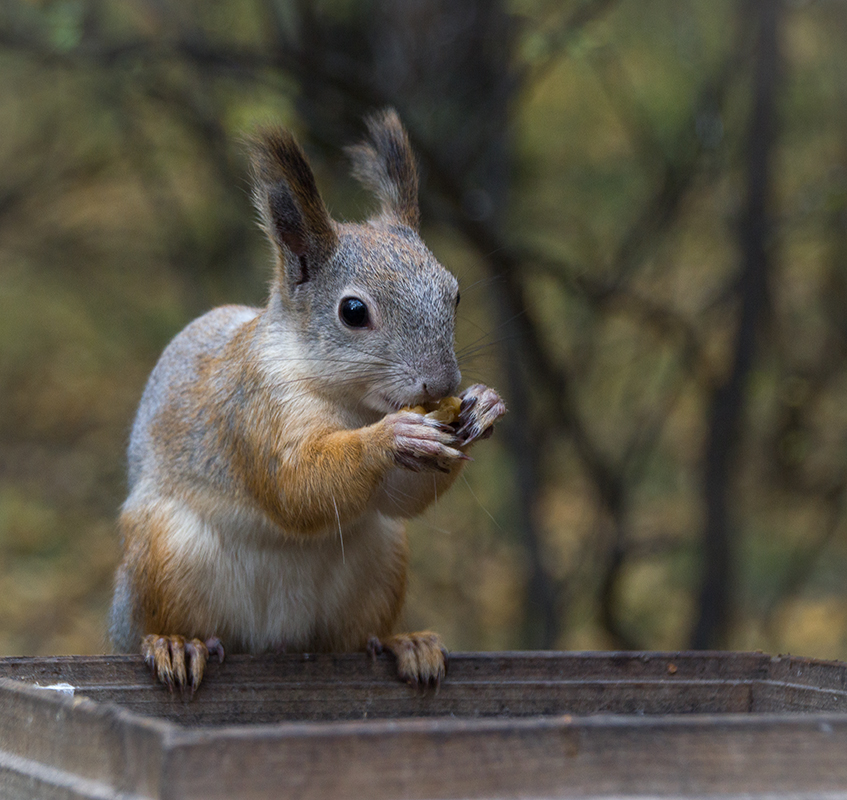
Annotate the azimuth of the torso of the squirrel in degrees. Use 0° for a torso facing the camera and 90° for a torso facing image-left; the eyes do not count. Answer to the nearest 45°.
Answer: approximately 315°
